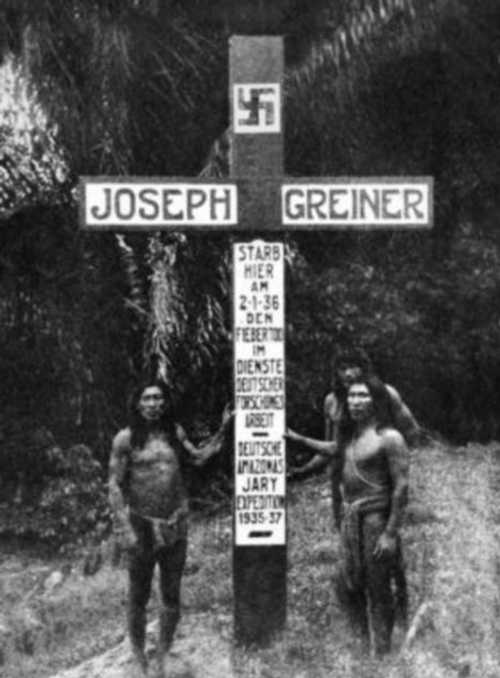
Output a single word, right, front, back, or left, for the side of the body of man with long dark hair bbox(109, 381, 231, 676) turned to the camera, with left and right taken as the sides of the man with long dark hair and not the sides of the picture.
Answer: front

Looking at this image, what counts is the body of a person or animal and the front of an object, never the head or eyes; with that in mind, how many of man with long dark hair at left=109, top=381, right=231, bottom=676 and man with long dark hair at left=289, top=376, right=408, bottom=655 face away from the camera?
0

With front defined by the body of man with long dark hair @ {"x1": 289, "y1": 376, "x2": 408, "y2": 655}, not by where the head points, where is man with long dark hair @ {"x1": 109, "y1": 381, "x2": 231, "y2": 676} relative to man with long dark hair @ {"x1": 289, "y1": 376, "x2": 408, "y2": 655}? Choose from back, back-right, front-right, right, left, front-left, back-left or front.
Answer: front-right

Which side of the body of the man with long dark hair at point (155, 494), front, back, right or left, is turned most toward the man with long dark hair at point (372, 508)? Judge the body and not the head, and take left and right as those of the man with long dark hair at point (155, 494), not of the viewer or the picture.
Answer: left

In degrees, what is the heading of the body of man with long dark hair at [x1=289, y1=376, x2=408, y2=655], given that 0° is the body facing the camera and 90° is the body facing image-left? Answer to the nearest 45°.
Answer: approximately 45°
